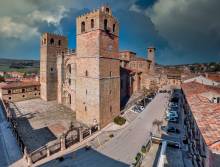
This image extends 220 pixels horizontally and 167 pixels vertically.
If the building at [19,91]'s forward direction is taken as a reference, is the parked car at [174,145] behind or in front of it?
in front

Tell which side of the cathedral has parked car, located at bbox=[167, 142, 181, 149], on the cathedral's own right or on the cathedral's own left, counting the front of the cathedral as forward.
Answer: on the cathedral's own left

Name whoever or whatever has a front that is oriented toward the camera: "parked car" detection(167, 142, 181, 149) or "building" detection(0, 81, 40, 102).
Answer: the building

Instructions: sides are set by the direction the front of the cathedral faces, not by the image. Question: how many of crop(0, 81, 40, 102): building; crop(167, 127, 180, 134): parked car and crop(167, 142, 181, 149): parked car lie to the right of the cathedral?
1

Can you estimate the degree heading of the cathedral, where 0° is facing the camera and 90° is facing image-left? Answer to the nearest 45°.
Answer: approximately 45°

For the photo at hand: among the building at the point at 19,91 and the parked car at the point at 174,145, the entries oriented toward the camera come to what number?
1

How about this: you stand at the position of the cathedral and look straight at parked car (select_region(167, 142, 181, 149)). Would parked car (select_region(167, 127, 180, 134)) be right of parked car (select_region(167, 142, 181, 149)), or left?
left

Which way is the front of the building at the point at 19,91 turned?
toward the camera
